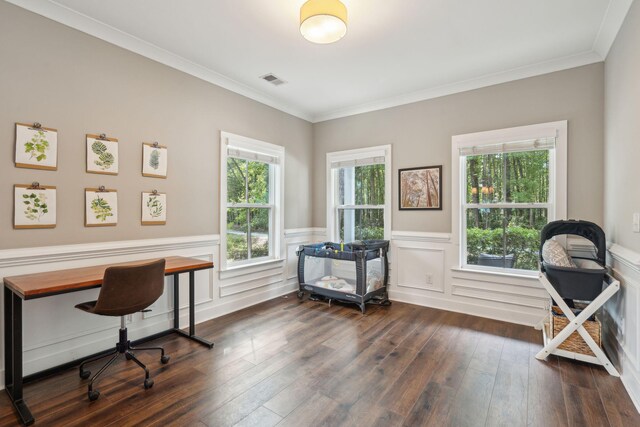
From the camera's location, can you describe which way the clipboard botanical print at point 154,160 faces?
facing the viewer and to the right of the viewer

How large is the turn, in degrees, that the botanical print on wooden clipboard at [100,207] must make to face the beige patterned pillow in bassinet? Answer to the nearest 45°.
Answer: approximately 45° to its left

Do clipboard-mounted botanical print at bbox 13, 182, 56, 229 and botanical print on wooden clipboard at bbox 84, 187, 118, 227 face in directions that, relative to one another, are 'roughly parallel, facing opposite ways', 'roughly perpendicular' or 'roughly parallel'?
roughly parallel

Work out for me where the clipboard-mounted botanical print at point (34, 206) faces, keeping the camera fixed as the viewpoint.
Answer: facing the viewer

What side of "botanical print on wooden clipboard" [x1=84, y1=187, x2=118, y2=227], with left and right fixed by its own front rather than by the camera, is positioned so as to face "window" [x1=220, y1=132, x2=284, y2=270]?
left

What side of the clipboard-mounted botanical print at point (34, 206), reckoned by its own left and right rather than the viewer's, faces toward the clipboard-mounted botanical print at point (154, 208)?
left

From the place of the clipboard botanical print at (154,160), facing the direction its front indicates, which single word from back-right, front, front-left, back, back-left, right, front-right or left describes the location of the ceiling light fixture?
front

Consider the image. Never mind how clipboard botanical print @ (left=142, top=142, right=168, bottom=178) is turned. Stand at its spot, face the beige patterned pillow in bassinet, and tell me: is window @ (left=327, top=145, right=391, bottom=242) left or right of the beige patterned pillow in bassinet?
left

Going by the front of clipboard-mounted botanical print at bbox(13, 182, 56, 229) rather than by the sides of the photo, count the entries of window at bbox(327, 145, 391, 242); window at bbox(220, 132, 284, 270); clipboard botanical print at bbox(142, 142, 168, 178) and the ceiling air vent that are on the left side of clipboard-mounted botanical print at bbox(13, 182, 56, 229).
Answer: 4

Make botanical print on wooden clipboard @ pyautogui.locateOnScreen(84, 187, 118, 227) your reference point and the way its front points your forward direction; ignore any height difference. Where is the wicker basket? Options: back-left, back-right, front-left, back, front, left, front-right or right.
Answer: front-left

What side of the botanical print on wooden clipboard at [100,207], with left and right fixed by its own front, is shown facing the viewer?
front
